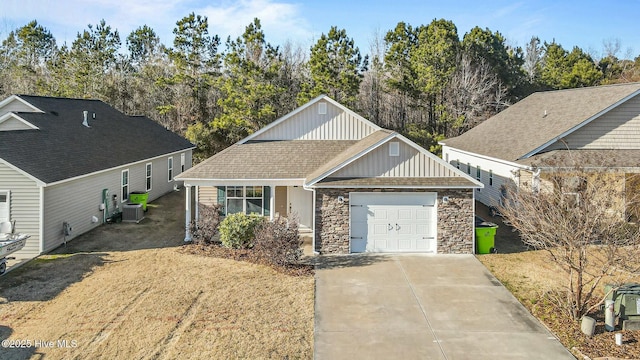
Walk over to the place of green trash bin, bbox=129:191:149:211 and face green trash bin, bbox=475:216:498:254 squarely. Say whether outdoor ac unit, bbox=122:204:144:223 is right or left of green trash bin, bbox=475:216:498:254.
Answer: right

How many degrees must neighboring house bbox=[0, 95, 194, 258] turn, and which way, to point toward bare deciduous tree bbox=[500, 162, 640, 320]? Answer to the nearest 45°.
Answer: approximately 90° to its left

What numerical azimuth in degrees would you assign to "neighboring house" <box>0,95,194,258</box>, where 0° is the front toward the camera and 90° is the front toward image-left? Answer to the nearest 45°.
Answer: approximately 45°

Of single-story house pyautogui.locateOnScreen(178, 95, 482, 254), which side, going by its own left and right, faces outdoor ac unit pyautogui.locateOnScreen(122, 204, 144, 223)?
right

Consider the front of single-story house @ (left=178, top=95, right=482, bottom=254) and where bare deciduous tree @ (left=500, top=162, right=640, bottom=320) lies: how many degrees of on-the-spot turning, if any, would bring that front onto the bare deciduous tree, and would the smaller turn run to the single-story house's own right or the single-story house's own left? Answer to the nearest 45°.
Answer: approximately 45° to the single-story house's own left

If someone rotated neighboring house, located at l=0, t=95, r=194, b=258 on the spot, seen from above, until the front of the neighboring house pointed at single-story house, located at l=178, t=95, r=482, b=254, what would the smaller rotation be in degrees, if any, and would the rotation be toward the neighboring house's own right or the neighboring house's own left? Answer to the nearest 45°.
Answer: approximately 90° to the neighboring house's own left

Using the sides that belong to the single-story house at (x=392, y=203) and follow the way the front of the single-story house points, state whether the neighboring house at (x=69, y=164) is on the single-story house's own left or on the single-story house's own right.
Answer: on the single-story house's own right

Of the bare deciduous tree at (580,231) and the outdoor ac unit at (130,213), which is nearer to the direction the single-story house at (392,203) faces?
the bare deciduous tree

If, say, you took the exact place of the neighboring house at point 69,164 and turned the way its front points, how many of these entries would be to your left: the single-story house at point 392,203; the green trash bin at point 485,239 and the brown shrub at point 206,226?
3

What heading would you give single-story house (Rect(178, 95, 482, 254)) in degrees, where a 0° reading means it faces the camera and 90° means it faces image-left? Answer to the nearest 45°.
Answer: approximately 0°
